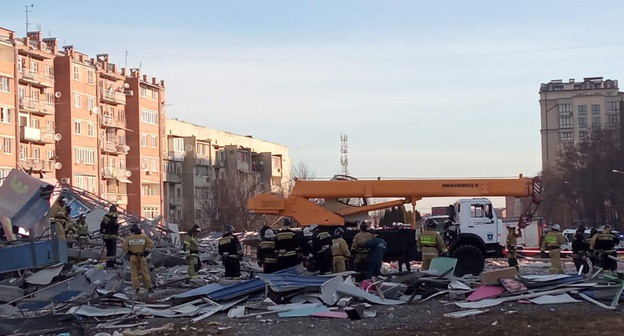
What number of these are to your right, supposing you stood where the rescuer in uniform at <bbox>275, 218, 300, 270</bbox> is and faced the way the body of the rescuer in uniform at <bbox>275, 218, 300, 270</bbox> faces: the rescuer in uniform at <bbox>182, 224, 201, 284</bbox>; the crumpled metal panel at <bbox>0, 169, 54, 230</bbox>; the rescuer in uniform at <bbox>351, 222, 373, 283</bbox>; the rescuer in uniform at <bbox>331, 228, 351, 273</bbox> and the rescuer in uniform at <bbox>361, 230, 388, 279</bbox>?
3

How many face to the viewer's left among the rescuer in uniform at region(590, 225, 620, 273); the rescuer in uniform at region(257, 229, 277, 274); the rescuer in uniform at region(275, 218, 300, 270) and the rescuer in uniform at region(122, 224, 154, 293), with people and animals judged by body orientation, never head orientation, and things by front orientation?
0

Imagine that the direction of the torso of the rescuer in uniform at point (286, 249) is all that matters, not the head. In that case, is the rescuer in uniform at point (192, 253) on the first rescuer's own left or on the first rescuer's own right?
on the first rescuer's own left

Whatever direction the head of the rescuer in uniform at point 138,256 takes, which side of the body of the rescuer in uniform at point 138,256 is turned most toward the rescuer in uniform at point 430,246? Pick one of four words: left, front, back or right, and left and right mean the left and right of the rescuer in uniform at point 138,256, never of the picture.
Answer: right

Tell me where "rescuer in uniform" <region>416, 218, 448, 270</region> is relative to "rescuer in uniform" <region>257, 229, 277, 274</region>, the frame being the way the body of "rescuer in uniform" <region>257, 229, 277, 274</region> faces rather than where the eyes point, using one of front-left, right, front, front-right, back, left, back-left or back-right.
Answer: right

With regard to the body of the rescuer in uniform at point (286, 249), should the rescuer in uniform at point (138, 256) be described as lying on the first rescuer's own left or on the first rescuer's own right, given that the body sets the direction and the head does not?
on the first rescuer's own left

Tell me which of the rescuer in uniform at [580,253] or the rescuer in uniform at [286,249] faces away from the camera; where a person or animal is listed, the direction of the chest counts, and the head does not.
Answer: the rescuer in uniform at [286,249]

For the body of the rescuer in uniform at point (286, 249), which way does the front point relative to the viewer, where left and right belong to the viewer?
facing away from the viewer
